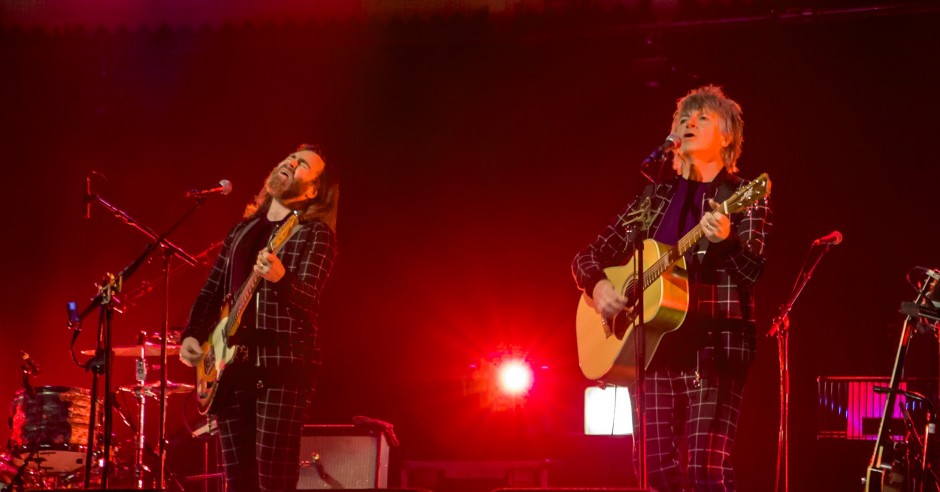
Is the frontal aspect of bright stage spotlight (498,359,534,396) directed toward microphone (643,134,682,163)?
yes

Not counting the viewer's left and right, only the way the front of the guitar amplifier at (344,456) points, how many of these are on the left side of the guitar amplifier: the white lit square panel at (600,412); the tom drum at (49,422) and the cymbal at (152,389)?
1

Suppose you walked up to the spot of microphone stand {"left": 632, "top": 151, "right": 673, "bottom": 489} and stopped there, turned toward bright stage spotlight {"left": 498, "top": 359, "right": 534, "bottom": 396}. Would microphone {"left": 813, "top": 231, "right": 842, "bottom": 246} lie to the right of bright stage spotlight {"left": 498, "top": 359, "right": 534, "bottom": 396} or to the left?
right

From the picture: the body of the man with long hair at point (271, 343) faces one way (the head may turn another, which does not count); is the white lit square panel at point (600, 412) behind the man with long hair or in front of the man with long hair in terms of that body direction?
behind

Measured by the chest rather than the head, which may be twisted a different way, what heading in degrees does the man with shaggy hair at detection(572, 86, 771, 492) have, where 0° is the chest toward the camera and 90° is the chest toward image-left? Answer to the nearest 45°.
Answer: approximately 45°

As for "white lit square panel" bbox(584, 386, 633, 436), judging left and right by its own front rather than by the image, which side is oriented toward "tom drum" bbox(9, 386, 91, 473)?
right

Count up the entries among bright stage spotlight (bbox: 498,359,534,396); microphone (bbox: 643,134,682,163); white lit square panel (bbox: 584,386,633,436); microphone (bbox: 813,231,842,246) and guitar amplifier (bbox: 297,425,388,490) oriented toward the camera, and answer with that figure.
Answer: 3

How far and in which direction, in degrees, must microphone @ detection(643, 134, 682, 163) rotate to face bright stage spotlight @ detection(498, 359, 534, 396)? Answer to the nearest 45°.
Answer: approximately 90° to its left

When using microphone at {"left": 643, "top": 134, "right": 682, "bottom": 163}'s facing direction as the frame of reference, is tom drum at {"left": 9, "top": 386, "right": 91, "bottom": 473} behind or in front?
behind
